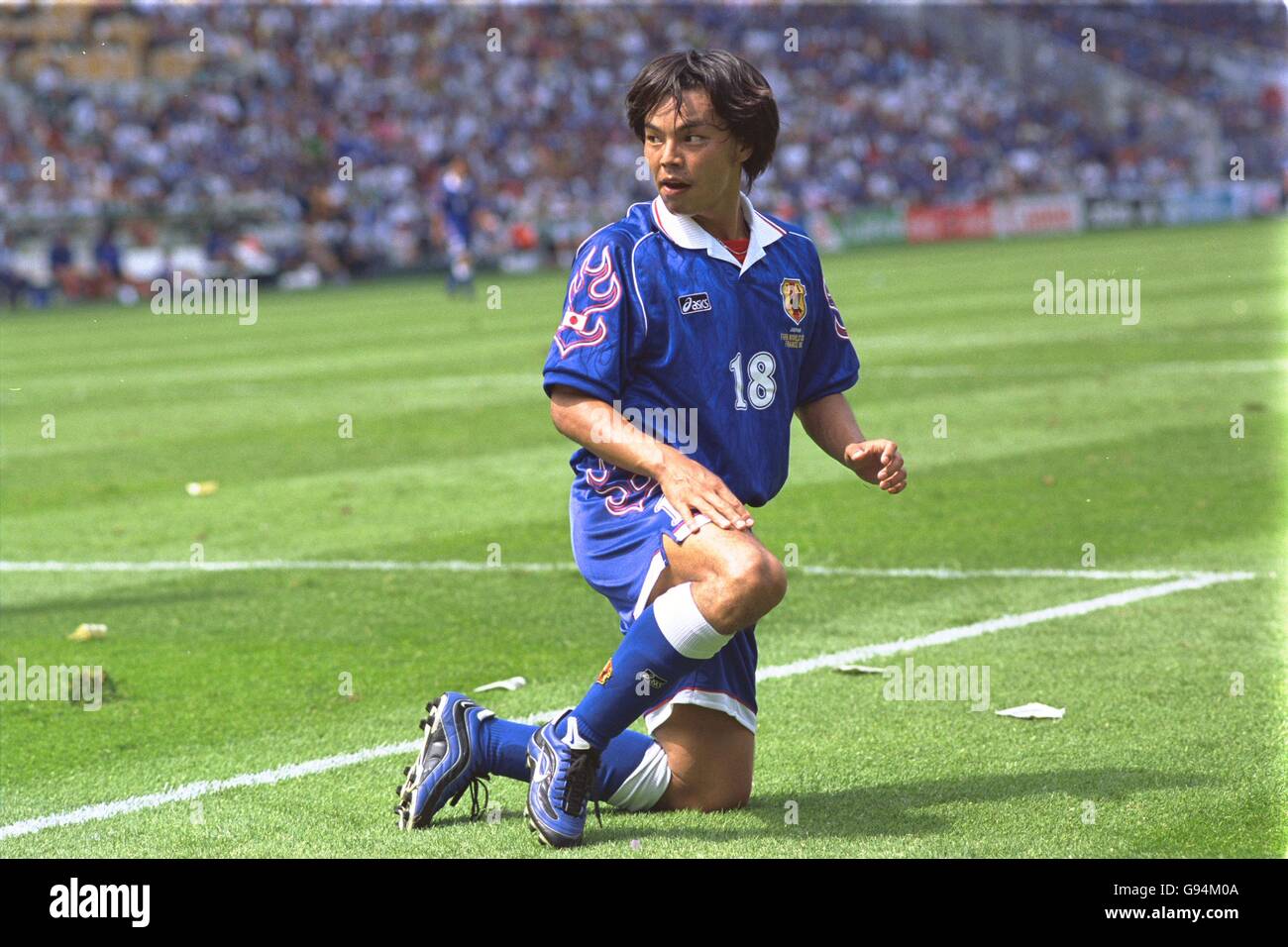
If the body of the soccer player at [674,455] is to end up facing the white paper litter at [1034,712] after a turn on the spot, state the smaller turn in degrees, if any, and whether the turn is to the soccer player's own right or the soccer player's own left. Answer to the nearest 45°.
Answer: approximately 90° to the soccer player's own left

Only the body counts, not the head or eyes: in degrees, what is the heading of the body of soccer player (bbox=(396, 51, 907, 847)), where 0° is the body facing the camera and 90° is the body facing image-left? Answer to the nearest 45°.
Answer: approximately 315°
